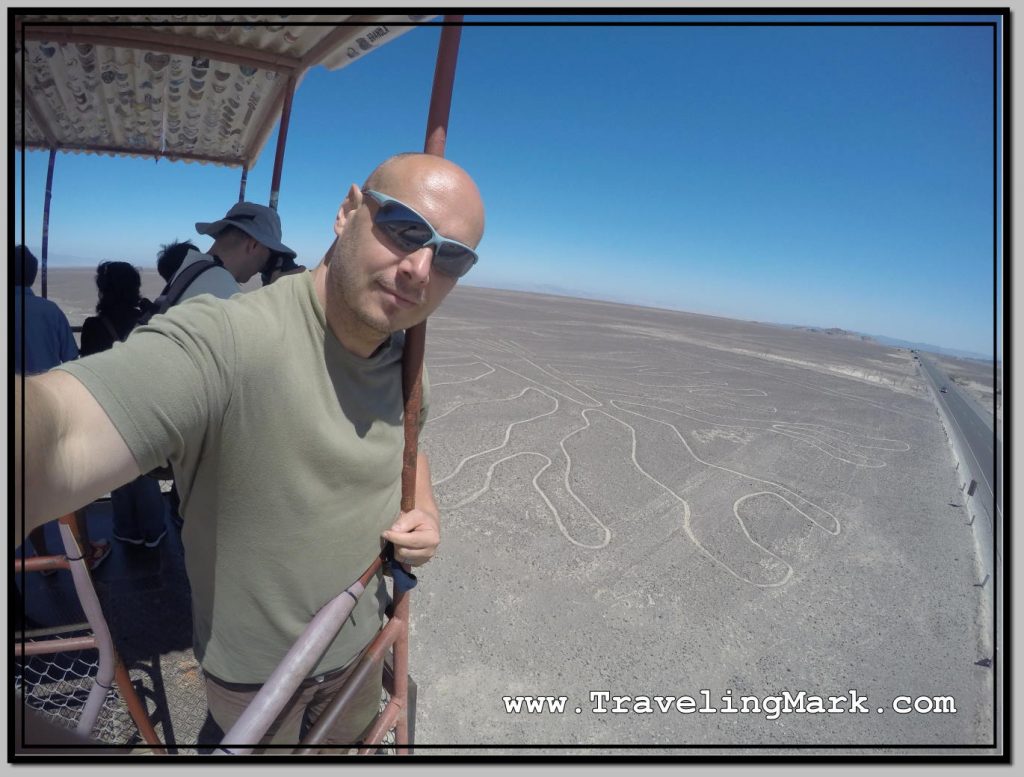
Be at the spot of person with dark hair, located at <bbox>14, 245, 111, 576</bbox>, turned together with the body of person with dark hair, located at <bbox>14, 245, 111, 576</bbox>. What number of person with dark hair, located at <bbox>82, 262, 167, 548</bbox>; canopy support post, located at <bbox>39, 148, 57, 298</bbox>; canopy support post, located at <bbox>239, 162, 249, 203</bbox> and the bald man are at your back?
1

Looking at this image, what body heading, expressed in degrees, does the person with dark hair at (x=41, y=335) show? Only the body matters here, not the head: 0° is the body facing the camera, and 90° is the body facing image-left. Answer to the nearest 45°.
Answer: approximately 180°

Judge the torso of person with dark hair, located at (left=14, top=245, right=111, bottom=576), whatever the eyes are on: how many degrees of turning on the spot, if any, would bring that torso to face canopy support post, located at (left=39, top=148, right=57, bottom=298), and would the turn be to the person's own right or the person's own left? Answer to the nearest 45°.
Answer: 0° — they already face it

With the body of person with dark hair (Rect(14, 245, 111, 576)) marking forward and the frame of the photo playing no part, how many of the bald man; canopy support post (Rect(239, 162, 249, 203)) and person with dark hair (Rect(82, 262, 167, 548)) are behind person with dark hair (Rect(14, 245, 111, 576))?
1

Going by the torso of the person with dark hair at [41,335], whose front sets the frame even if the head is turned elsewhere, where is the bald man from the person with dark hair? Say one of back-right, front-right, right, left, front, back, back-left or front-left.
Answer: back

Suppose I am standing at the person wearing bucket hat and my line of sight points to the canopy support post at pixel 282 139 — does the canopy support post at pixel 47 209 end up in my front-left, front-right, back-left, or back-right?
front-left

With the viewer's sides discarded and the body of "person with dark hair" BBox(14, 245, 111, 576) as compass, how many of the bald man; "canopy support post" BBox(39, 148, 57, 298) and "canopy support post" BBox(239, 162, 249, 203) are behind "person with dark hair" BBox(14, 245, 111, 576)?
1
